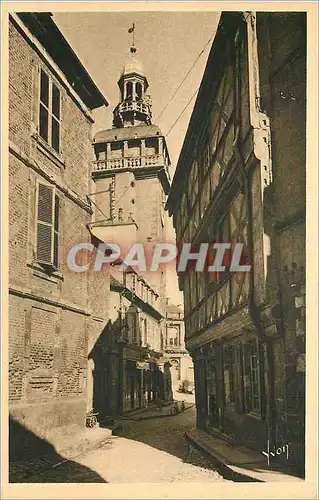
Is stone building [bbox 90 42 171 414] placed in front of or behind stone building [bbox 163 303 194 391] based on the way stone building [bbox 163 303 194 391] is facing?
in front

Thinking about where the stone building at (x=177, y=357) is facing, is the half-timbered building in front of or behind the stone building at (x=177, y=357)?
in front

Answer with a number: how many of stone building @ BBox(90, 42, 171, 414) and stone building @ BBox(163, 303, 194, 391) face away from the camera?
0

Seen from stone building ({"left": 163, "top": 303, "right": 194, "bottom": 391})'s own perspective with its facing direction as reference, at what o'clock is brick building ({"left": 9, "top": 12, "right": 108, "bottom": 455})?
brick building ({"left": 9, "top": 12, "right": 108, "bottom": 455}) is roughly at 12 o'clock from stone building ({"left": 163, "top": 303, "right": 194, "bottom": 391}).

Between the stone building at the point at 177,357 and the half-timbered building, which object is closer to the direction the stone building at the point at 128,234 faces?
the half-timbered building

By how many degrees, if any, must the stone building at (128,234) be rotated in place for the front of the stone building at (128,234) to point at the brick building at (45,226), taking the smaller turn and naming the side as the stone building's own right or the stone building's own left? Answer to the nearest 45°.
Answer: approximately 45° to the stone building's own right

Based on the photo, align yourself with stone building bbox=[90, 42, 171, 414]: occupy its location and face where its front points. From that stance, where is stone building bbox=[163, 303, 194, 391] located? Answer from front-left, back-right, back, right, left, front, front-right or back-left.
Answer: back-left

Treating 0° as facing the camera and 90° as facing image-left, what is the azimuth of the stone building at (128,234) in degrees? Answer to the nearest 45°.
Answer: approximately 315°
